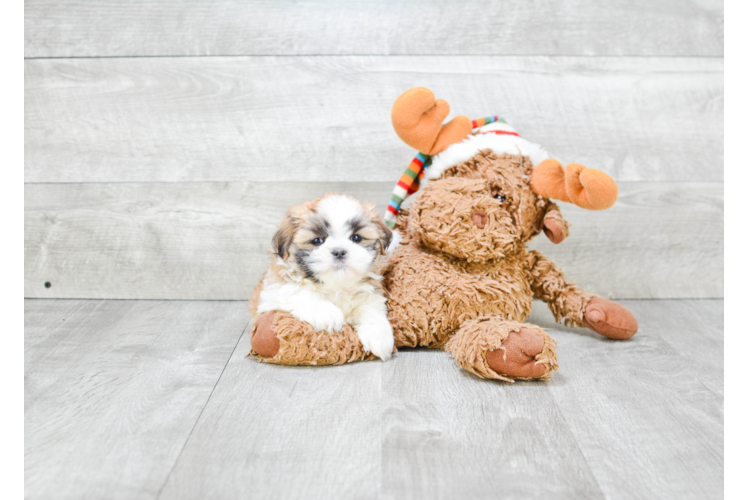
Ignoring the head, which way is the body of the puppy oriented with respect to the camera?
toward the camera
